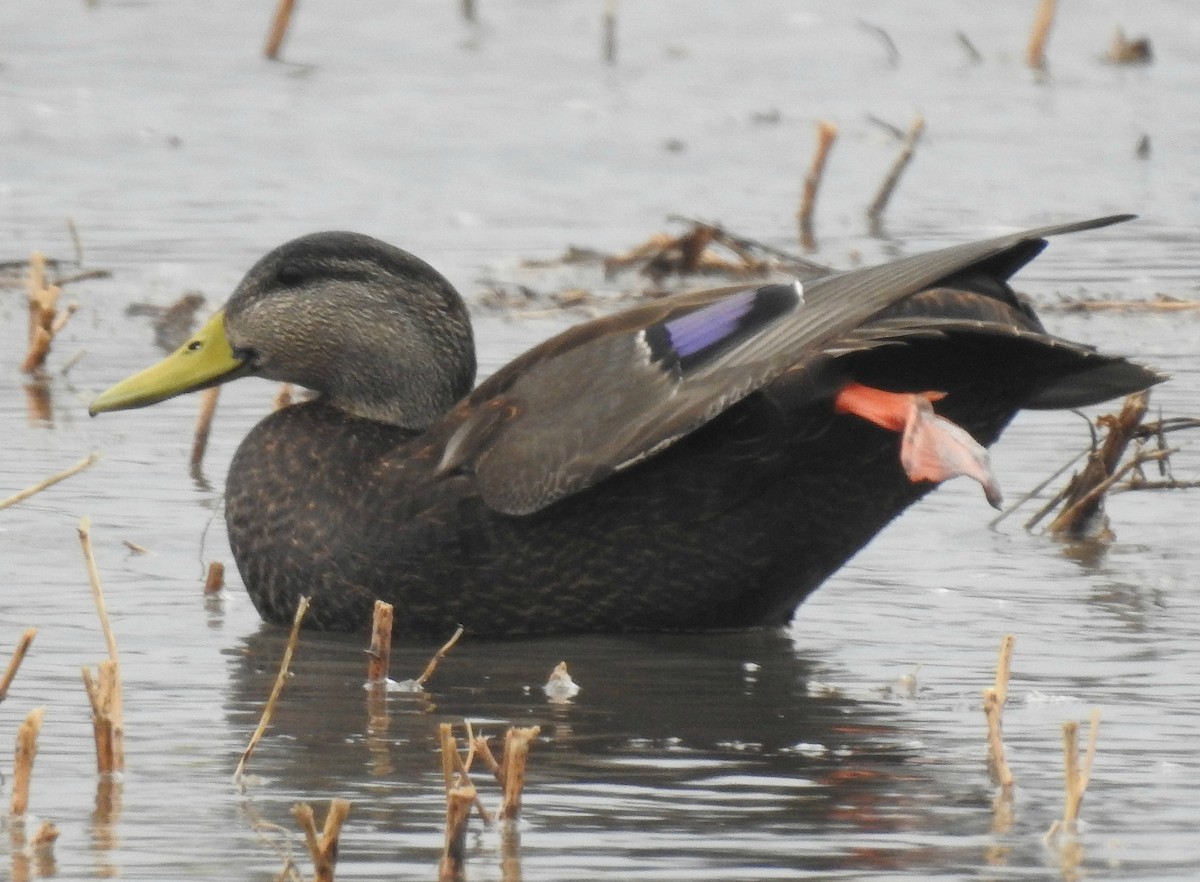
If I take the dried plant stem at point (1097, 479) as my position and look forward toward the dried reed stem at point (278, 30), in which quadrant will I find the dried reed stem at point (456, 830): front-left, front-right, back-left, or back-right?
back-left

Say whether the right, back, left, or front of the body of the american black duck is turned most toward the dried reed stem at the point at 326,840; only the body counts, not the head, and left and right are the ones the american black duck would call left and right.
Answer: left

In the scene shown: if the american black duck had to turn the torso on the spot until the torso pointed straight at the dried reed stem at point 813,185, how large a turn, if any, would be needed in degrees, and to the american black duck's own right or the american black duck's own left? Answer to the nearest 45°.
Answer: approximately 90° to the american black duck's own right

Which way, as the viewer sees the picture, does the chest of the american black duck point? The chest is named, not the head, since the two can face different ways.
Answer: to the viewer's left

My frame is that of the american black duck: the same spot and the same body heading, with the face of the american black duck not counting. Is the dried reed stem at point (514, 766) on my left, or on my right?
on my left

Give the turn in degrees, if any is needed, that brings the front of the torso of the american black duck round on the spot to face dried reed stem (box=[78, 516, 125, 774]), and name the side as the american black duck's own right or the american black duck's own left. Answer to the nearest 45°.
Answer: approximately 45° to the american black duck's own left

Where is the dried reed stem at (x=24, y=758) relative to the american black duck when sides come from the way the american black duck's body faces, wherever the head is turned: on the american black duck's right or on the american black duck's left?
on the american black duck's left

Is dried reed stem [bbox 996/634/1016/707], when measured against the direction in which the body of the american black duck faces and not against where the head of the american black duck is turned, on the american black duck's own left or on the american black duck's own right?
on the american black duck's own left

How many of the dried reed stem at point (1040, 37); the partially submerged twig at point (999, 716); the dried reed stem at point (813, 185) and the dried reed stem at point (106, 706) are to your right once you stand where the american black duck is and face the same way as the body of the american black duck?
2

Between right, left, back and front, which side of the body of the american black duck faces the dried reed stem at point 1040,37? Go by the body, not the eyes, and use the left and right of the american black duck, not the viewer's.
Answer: right

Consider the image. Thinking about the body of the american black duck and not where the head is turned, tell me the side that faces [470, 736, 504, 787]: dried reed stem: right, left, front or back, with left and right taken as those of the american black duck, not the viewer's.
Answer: left

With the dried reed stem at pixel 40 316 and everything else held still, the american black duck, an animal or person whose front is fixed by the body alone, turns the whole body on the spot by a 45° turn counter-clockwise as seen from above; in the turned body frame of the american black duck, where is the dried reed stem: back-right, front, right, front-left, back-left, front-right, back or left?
right
